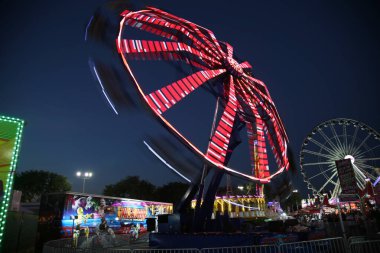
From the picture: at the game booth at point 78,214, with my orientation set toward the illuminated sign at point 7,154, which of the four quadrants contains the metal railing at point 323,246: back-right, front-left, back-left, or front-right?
front-left

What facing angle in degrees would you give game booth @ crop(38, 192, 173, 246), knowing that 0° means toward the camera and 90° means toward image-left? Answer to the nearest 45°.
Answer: approximately 315°

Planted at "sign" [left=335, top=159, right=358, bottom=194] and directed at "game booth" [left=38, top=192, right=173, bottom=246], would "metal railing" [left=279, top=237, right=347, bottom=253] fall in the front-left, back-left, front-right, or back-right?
front-left

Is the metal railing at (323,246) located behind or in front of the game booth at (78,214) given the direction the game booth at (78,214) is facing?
in front

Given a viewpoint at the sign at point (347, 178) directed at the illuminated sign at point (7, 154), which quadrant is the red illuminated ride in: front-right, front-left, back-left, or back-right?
front-right

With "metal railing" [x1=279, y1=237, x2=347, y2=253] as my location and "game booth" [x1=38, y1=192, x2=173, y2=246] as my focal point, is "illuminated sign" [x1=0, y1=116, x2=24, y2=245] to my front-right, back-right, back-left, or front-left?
front-left
